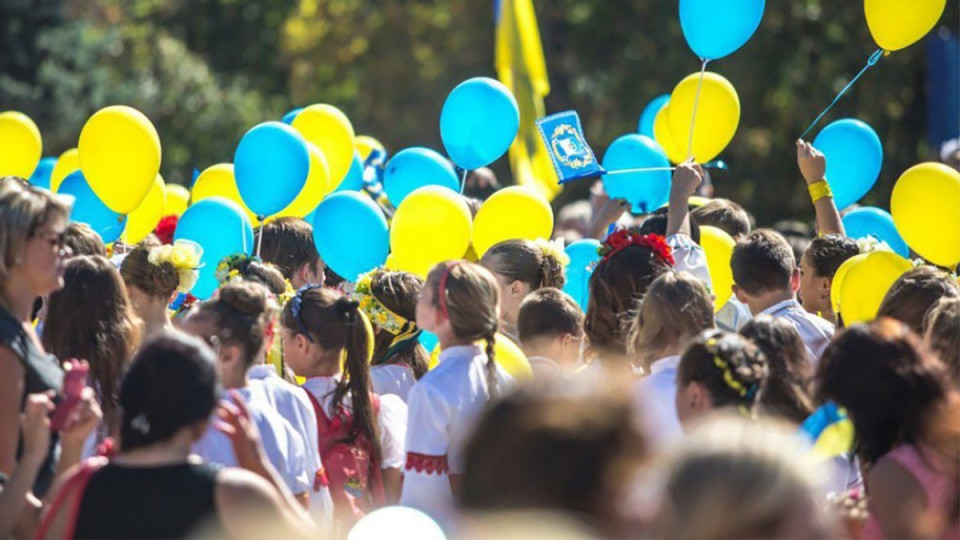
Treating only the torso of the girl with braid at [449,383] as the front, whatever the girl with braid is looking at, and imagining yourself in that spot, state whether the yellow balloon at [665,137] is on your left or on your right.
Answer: on your right

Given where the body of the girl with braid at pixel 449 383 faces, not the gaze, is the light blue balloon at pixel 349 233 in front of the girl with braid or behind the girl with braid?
in front

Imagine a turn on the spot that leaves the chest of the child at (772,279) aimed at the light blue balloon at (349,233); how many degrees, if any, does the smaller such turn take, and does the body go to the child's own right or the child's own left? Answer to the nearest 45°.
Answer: approximately 90° to the child's own left

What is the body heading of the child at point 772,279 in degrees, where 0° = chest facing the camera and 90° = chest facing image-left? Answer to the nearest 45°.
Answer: approximately 180°

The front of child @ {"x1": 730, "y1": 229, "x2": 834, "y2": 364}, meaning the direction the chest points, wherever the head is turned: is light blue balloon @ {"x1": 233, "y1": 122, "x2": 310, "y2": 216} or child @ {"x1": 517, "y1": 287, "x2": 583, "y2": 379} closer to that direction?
the light blue balloon

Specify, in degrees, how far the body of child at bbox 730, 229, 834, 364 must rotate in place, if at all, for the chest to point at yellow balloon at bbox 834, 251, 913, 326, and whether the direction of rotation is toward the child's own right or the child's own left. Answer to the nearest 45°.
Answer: approximately 90° to the child's own right

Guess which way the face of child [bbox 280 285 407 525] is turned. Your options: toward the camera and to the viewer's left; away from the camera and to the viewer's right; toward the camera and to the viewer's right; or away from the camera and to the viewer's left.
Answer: away from the camera and to the viewer's left

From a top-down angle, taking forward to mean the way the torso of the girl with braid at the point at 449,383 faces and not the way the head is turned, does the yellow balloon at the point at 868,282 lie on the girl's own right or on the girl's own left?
on the girl's own right

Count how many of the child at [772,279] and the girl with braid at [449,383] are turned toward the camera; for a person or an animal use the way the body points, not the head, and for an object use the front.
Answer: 0

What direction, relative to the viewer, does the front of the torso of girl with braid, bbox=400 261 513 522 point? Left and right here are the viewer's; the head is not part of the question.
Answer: facing away from the viewer and to the left of the viewer

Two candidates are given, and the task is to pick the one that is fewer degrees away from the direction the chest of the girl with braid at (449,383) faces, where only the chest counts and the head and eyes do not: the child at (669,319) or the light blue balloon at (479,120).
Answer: the light blue balloon
